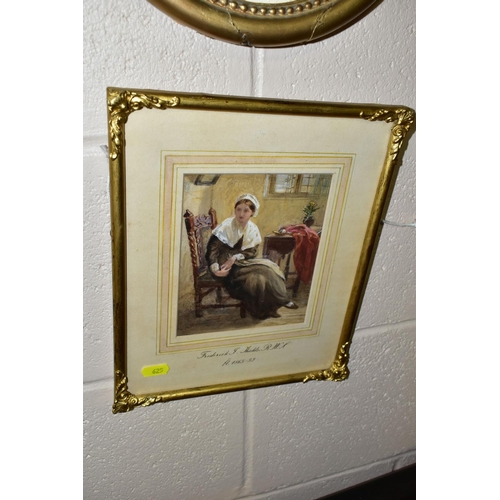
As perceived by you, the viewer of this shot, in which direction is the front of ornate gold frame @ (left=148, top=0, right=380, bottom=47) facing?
facing the viewer

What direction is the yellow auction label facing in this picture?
toward the camera
